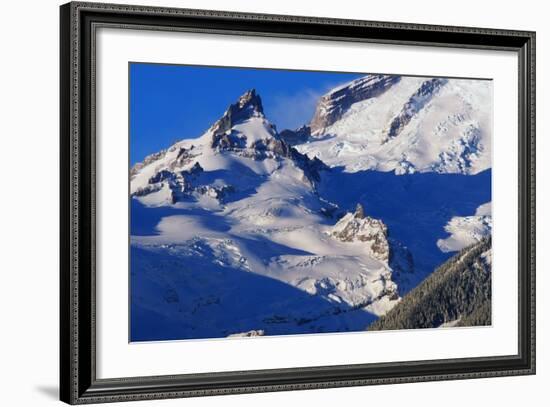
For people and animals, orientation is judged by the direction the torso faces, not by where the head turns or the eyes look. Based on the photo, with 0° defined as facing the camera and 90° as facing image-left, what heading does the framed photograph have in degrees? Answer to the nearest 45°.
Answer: approximately 315°
